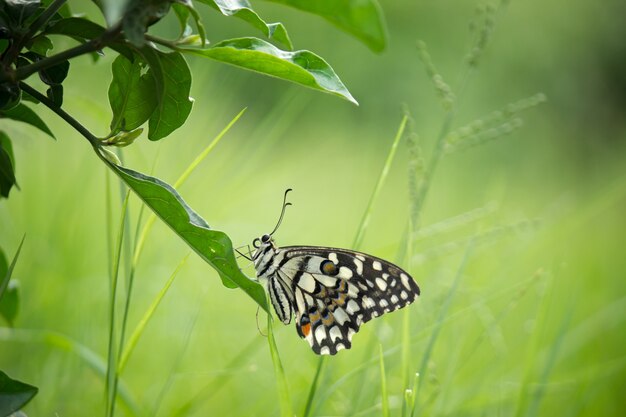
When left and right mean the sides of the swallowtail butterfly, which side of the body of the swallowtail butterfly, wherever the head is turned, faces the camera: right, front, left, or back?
left
